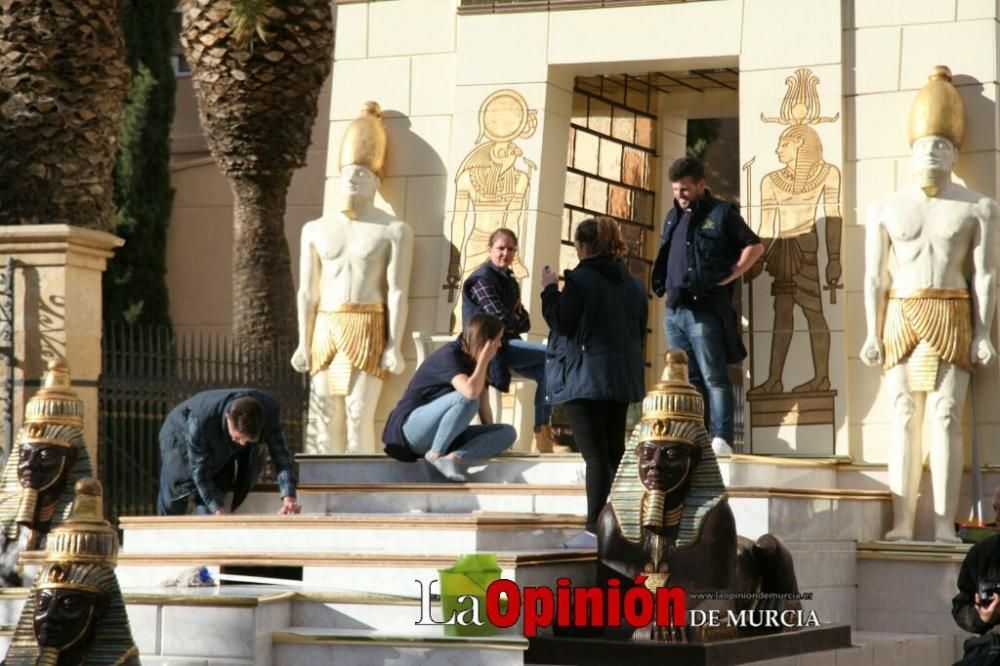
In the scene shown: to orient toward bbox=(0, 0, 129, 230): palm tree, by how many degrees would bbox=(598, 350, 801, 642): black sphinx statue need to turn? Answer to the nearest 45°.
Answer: approximately 90° to its right

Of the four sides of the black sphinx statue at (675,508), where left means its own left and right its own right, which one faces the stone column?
right

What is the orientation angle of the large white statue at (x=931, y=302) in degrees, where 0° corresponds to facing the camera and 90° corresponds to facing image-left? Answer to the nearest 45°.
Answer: approximately 0°

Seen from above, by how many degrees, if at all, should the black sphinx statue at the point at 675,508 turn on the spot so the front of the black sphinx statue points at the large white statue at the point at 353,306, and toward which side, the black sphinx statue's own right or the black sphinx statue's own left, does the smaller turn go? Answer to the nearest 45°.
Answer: approximately 90° to the black sphinx statue's own right

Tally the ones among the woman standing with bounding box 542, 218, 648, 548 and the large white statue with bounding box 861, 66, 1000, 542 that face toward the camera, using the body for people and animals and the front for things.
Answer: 1

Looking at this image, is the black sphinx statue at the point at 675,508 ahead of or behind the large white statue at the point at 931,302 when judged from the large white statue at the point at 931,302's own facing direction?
ahead

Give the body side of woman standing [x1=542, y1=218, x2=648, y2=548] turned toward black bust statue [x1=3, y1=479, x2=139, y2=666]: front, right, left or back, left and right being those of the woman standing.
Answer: left

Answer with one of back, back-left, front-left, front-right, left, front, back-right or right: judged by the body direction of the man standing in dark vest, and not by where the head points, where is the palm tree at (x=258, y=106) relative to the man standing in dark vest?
right

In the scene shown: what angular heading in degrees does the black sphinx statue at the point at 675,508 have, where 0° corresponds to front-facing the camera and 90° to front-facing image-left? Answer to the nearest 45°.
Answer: approximately 45°

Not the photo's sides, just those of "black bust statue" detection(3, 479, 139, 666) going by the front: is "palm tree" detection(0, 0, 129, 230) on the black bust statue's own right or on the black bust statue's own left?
on the black bust statue's own right
